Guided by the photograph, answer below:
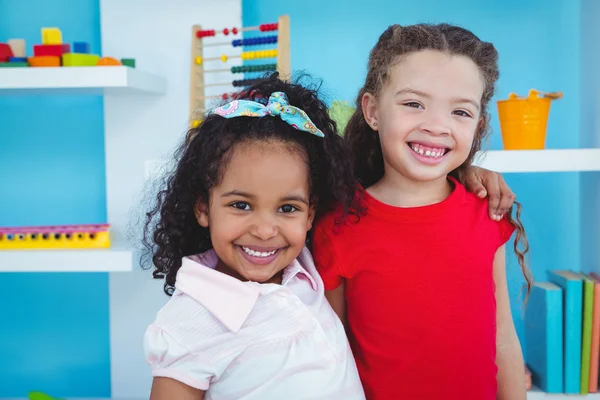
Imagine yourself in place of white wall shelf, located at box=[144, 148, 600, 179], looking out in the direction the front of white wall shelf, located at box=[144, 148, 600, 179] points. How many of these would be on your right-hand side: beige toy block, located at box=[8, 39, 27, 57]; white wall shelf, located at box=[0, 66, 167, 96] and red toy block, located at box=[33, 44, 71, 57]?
3

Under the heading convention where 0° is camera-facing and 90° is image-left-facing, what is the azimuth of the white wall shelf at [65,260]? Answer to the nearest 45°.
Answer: approximately 0°

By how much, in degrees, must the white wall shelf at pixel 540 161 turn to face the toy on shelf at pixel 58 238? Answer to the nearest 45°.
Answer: approximately 90° to its right

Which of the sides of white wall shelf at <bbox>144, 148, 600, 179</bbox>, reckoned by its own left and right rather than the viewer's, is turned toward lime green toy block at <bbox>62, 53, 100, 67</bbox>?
right

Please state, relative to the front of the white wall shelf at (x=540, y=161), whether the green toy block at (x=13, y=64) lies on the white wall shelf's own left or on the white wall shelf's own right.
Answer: on the white wall shelf's own right

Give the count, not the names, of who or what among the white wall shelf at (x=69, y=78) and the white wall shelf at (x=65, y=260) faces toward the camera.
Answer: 2

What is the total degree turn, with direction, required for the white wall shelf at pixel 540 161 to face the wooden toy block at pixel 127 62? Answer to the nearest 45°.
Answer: approximately 90° to its right

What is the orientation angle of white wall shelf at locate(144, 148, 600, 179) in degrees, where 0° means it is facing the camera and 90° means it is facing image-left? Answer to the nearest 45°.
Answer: approximately 0°
